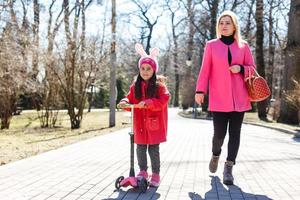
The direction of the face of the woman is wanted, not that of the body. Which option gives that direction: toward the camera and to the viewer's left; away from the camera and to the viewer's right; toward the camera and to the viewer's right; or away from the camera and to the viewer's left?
toward the camera and to the viewer's left

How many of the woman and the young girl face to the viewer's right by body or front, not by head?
0

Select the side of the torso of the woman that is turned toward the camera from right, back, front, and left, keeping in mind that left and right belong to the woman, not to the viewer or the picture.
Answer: front

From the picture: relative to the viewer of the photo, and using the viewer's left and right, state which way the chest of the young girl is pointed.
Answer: facing the viewer and to the left of the viewer

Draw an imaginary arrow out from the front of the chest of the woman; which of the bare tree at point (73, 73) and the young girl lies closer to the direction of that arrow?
the young girl

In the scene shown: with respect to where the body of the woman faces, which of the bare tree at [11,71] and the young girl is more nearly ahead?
the young girl

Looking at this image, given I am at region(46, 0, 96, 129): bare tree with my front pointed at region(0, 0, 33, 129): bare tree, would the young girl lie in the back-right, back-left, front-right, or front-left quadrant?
back-left

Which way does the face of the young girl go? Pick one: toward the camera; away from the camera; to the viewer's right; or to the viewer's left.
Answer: toward the camera

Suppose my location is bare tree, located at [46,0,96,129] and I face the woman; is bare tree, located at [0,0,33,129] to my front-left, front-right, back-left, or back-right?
back-right
